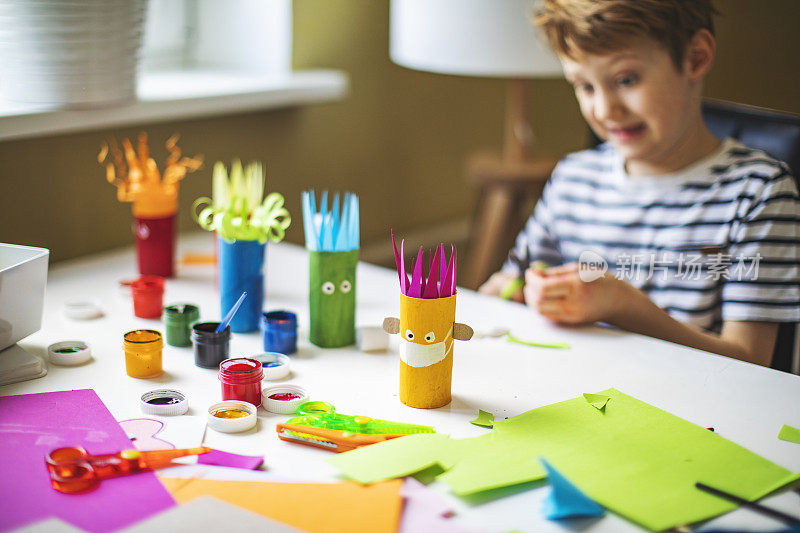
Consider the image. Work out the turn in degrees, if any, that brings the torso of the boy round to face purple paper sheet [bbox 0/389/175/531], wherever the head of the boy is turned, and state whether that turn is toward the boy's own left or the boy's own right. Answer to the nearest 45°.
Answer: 0° — they already face it

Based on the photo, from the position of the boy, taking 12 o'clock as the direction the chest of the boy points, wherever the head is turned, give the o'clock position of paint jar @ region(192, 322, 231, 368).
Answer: The paint jar is roughly at 12 o'clock from the boy.

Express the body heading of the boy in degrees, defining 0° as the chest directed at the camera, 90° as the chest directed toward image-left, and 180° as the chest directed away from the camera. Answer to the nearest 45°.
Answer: approximately 45°

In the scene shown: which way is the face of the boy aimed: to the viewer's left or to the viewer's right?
to the viewer's left
